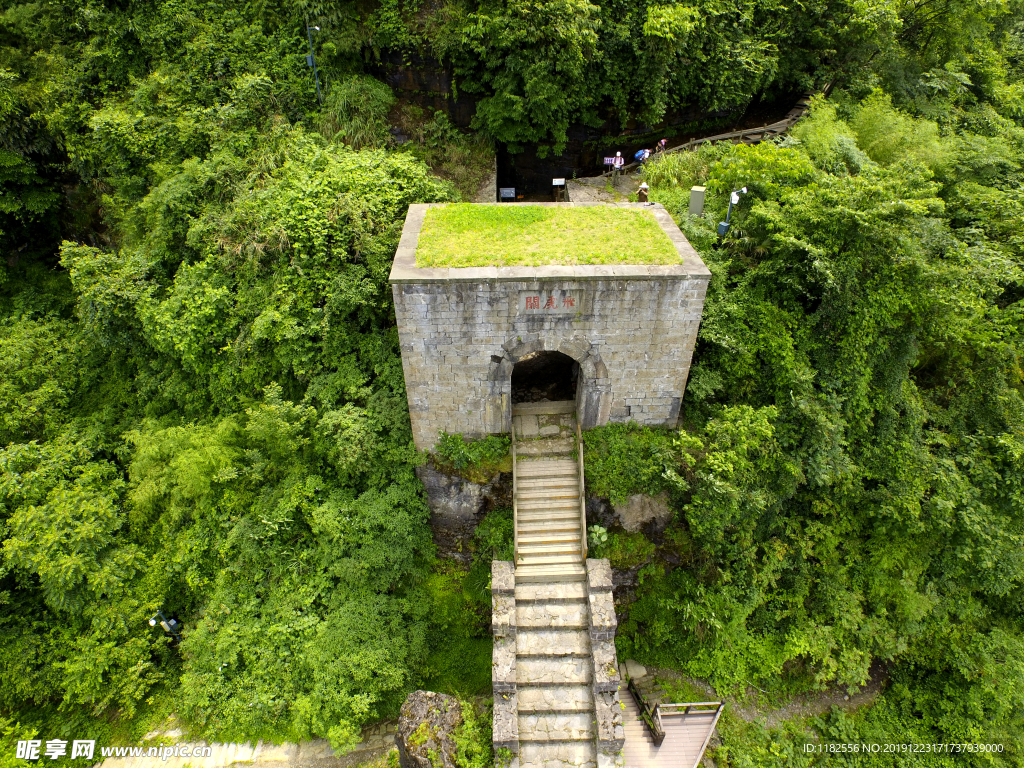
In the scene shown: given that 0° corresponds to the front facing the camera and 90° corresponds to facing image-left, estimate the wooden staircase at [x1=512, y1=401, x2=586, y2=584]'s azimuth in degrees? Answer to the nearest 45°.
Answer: approximately 0°

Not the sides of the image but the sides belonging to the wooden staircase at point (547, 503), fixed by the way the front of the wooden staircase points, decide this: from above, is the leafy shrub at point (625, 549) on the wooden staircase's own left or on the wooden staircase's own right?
on the wooden staircase's own left

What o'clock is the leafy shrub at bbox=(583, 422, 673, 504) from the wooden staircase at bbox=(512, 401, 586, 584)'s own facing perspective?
The leafy shrub is roughly at 8 o'clock from the wooden staircase.

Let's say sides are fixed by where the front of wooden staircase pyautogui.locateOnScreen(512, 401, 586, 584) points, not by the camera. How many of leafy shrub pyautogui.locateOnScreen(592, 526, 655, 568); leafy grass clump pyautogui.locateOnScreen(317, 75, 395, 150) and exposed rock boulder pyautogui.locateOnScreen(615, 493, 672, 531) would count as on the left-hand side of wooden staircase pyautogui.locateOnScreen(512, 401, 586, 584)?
2

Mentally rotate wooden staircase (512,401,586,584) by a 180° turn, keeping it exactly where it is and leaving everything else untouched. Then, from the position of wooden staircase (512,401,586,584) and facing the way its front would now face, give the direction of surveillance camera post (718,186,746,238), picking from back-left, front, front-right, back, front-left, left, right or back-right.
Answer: front-right

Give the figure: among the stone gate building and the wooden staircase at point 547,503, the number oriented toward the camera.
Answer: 2

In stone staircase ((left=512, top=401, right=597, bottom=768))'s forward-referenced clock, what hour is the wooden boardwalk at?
The wooden boardwalk is roughly at 10 o'clock from the stone staircase.

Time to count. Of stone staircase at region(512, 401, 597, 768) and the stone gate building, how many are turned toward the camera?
2

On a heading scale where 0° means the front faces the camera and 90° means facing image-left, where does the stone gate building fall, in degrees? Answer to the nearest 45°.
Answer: approximately 0°
